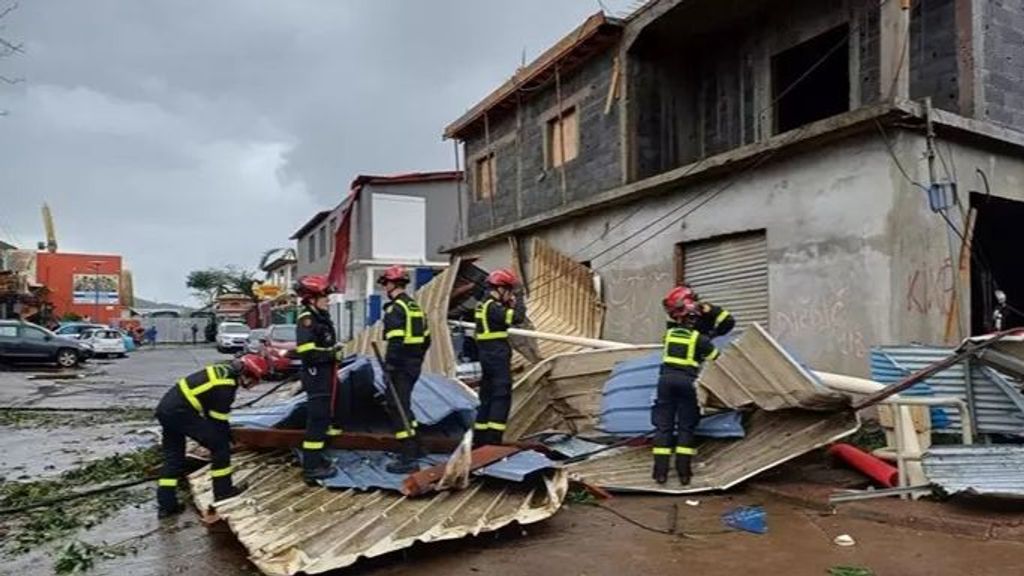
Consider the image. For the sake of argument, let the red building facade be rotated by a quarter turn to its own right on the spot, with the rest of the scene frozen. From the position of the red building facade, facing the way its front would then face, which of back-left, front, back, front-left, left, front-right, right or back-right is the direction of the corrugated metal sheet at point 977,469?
left

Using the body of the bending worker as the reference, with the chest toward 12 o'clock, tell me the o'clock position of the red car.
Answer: The red car is roughly at 9 o'clock from the bending worker.

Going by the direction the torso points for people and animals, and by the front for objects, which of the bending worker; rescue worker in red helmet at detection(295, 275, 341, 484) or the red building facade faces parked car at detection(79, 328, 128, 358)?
the red building facade

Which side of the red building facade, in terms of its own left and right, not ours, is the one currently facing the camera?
front

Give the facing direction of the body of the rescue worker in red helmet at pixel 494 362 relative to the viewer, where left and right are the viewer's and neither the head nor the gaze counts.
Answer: facing away from the viewer and to the right of the viewer

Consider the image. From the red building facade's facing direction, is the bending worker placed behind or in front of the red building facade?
in front

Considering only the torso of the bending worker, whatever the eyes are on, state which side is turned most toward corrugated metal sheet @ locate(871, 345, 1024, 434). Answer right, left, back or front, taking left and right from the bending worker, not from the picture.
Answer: front

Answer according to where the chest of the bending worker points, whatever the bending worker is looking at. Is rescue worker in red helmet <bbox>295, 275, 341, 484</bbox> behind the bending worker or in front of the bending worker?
in front

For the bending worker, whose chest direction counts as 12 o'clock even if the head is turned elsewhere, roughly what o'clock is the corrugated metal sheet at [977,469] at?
The corrugated metal sheet is roughly at 1 o'clock from the bending worker.

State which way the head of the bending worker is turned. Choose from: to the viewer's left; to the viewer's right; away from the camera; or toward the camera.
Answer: to the viewer's right

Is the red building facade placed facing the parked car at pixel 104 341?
yes

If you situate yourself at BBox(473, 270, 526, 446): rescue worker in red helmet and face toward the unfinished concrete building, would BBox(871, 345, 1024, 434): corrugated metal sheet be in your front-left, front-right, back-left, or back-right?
front-right

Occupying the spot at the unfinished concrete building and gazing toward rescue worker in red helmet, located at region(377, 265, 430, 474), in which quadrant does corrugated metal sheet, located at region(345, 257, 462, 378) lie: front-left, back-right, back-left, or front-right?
front-right
